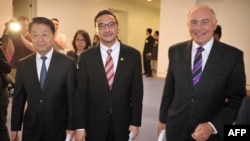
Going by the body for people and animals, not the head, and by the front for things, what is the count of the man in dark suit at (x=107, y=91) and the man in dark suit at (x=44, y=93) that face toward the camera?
2

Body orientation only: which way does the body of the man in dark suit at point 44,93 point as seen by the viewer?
toward the camera

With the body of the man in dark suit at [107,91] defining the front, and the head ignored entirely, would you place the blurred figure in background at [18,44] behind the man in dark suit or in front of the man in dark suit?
behind

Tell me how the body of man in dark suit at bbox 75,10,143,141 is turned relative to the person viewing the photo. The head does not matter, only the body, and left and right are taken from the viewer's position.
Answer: facing the viewer

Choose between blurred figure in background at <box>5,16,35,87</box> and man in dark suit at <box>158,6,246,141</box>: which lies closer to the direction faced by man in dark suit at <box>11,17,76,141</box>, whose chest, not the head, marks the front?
the man in dark suit

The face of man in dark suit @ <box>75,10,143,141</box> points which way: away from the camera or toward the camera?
toward the camera

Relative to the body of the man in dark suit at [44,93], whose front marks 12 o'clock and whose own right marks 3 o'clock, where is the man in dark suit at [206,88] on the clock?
the man in dark suit at [206,88] is roughly at 10 o'clock from the man in dark suit at [44,93].

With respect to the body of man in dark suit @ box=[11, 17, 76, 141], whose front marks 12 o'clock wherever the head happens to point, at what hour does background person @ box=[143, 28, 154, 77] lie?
The background person is roughly at 7 o'clock from the man in dark suit.

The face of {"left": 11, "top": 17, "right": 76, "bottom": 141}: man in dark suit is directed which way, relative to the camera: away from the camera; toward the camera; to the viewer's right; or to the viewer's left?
toward the camera

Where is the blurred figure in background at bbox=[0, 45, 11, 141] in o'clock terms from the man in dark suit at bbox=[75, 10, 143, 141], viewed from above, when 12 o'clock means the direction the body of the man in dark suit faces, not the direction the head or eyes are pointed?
The blurred figure in background is roughly at 4 o'clock from the man in dark suit.
